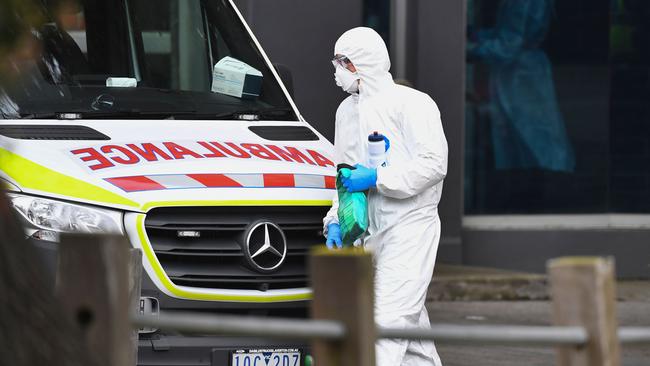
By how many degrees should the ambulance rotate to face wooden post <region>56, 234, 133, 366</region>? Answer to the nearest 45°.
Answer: approximately 45° to its right

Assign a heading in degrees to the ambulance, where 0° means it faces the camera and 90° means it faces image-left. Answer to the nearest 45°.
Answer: approximately 315°

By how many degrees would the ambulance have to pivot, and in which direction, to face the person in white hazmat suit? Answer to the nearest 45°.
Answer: approximately 45° to its left

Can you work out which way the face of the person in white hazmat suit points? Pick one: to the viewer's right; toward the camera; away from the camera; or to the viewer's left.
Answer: to the viewer's left
